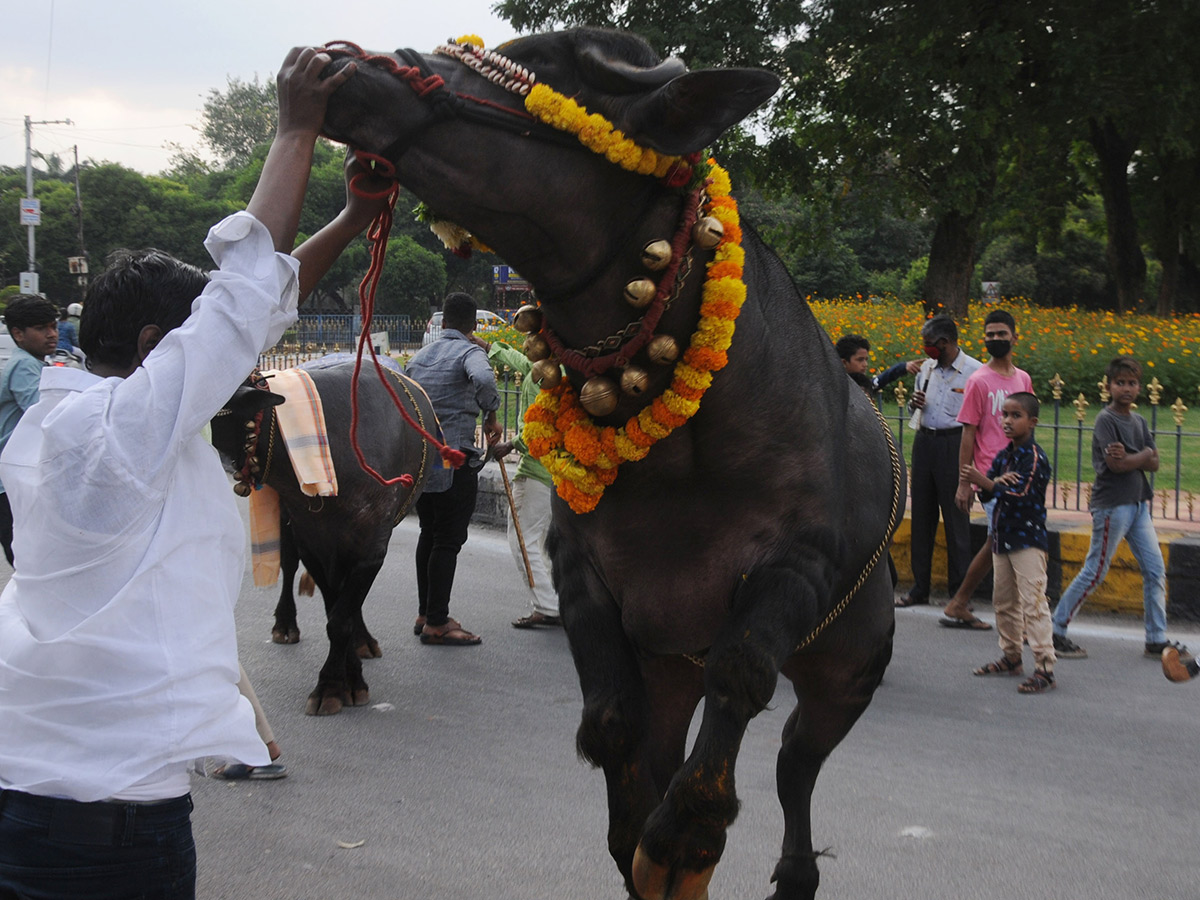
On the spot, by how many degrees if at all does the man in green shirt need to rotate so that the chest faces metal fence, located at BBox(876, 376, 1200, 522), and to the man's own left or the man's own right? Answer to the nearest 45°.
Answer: approximately 180°

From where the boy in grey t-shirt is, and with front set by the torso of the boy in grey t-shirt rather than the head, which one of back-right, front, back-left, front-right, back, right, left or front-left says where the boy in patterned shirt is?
right

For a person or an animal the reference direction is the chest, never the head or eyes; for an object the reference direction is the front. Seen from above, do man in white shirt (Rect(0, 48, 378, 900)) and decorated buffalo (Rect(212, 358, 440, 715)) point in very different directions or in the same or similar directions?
very different directions

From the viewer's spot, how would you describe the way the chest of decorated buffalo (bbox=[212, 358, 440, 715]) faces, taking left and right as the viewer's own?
facing the viewer and to the left of the viewer

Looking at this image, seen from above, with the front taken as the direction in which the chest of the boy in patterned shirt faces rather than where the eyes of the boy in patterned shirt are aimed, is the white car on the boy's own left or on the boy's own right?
on the boy's own right

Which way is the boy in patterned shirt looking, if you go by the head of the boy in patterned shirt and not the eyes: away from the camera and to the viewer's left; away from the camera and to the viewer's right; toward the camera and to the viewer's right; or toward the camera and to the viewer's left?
toward the camera and to the viewer's left

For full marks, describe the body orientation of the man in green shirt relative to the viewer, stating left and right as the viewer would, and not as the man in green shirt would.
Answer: facing to the left of the viewer

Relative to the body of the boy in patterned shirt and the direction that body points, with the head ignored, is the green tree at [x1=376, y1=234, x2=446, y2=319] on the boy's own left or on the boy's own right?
on the boy's own right

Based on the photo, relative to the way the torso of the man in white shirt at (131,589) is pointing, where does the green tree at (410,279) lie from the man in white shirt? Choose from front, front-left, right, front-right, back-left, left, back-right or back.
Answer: front-left

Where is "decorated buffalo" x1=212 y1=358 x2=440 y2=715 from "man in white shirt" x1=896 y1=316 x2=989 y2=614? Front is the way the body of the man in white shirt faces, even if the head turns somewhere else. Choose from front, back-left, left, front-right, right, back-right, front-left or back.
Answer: front

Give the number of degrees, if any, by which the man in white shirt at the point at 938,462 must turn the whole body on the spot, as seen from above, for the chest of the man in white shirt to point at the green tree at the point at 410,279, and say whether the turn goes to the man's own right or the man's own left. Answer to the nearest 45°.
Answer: approximately 90° to the man's own right

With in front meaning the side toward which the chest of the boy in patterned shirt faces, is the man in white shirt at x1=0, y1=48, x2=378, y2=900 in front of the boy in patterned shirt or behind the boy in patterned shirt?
in front

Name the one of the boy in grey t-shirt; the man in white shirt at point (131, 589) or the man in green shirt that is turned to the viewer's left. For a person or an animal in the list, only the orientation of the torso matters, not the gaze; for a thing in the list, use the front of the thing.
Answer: the man in green shirt
